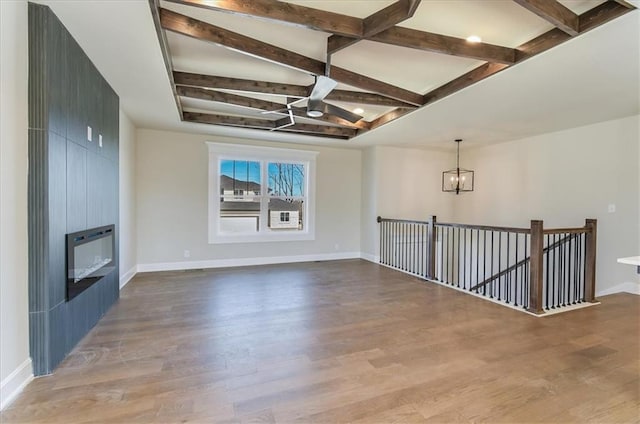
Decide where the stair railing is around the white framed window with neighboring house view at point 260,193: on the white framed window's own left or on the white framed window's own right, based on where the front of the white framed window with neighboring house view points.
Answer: on the white framed window's own left

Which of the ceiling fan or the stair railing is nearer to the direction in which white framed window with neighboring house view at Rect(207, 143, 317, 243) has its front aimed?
the ceiling fan

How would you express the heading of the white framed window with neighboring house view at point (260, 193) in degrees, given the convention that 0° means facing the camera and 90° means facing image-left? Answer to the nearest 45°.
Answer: approximately 0°

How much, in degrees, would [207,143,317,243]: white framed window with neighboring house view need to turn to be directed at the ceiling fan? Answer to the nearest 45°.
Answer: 0° — it already faces it
